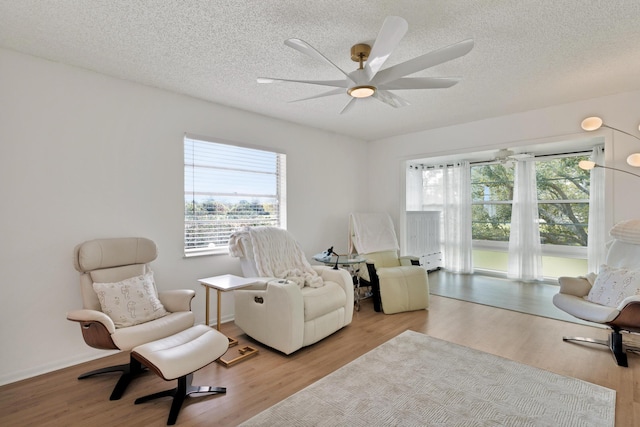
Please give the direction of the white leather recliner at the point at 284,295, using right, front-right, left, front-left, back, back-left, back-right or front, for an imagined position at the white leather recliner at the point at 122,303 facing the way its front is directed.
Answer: front-left

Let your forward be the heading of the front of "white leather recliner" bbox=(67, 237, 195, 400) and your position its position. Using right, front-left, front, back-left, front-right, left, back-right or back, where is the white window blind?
left

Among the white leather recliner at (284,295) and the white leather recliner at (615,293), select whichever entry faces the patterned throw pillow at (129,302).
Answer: the white leather recliner at (615,293)

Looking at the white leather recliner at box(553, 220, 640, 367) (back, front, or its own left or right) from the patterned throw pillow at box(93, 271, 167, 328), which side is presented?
front

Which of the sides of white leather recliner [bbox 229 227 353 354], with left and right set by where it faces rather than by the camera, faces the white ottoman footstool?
right

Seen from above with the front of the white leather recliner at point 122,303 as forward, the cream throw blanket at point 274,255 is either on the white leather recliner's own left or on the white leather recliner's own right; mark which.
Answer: on the white leather recliner's own left

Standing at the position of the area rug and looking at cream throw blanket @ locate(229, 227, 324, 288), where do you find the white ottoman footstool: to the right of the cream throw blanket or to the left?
left

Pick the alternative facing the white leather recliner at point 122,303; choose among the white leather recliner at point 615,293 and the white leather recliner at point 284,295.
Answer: the white leather recliner at point 615,293

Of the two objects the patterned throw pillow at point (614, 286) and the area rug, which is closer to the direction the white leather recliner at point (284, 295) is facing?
the area rug

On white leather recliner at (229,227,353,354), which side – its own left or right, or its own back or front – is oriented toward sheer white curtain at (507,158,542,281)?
left

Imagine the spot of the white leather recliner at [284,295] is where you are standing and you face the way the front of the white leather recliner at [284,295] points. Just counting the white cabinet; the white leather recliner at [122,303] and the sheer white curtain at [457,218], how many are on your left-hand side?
2

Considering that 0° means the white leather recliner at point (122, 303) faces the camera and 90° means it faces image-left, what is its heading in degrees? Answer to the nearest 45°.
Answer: approximately 315°

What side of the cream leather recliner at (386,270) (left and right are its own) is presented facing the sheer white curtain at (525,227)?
left

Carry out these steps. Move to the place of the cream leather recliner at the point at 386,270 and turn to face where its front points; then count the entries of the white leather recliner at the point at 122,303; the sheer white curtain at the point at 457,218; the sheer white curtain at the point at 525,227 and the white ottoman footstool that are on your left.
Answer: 2

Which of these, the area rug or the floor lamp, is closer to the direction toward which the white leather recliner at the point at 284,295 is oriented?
the area rug
